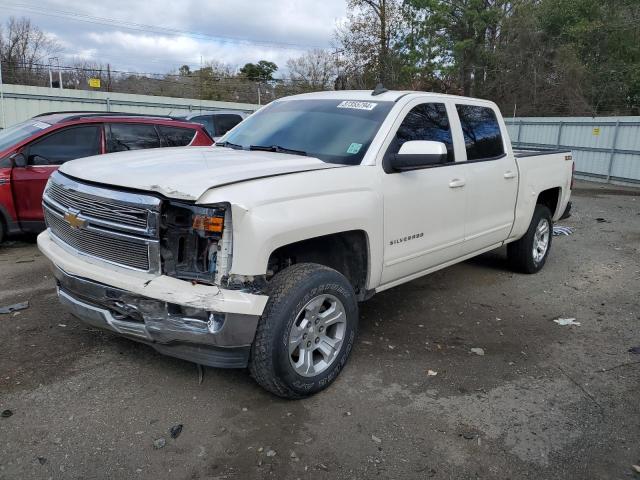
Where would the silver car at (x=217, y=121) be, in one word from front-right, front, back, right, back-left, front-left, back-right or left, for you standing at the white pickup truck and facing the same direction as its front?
back-right

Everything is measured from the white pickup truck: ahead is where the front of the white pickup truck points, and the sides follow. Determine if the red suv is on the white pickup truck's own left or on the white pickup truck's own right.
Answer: on the white pickup truck's own right

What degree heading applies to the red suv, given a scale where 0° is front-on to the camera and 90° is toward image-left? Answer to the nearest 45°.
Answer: approximately 45°

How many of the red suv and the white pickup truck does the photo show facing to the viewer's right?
0

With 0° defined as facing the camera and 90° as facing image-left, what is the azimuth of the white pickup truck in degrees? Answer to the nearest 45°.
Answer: approximately 45°

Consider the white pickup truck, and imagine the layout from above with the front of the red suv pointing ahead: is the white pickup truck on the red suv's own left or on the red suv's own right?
on the red suv's own left

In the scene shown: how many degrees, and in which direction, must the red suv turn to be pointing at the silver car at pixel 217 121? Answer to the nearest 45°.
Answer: approximately 180°
